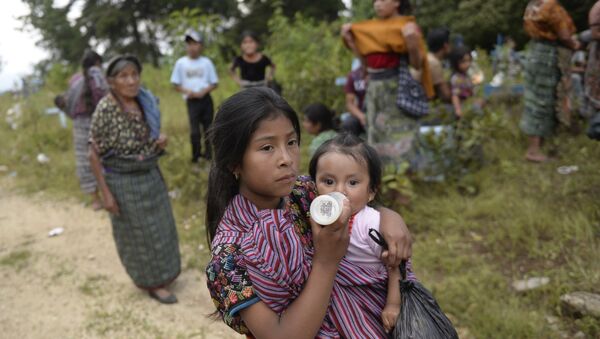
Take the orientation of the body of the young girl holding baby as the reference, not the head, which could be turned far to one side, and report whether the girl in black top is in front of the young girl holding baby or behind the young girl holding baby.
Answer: behind

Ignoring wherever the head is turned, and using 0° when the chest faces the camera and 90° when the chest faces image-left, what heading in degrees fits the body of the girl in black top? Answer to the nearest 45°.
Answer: approximately 0°

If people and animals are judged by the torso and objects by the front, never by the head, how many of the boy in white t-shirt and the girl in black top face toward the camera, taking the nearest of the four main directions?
2

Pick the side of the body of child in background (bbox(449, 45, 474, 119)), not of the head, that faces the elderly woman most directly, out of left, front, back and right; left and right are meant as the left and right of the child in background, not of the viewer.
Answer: right

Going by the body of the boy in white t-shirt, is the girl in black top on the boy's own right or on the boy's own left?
on the boy's own left

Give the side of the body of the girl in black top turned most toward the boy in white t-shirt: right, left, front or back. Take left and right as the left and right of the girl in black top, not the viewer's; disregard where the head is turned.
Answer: right

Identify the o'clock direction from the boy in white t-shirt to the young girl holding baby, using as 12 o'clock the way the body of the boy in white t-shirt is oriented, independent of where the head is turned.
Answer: The young girl holding baby is roughly at 12 o'clock from the boy in white t-shirt.

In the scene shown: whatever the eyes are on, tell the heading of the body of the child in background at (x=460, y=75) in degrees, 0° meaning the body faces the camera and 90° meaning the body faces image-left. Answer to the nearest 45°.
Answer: approximately 315°

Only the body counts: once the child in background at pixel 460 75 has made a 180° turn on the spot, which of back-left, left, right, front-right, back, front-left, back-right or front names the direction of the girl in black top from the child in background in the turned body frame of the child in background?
front-left

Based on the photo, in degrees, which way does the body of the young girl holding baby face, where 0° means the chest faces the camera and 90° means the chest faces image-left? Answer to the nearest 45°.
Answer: approximately 315°

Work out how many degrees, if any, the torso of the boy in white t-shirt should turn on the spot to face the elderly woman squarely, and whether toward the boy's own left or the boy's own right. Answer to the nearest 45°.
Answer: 0° — they already face them

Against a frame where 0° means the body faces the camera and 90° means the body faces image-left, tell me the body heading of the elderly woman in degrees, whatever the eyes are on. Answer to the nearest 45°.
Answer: approximately 315°
